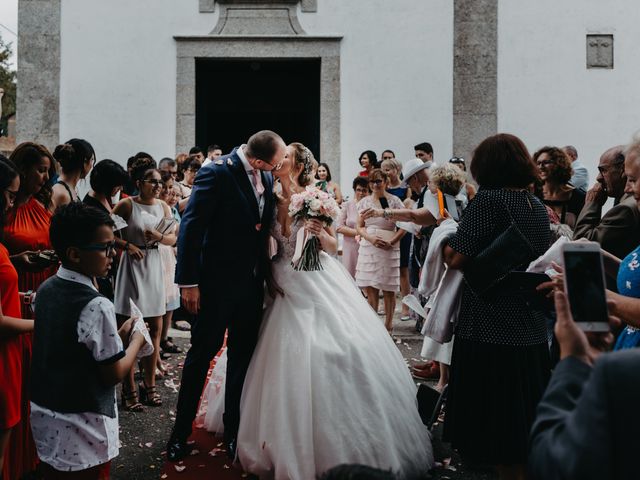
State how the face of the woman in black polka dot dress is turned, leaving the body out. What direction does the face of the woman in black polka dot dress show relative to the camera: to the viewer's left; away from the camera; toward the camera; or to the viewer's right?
away from the camera

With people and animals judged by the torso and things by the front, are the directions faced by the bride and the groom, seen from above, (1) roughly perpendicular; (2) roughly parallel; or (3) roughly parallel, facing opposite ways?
roughly perpendicular

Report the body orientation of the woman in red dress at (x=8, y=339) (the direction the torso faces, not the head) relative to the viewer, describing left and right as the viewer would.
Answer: facing to the right of the viewer

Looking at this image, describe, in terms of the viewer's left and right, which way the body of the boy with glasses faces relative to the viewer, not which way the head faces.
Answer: facing away from the viewer and to the right of the viewer

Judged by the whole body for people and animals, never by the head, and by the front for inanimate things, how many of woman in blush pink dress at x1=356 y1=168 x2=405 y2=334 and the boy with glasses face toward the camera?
1

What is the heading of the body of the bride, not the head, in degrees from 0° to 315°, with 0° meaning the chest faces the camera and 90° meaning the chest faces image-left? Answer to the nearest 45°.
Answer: approximately 45°
